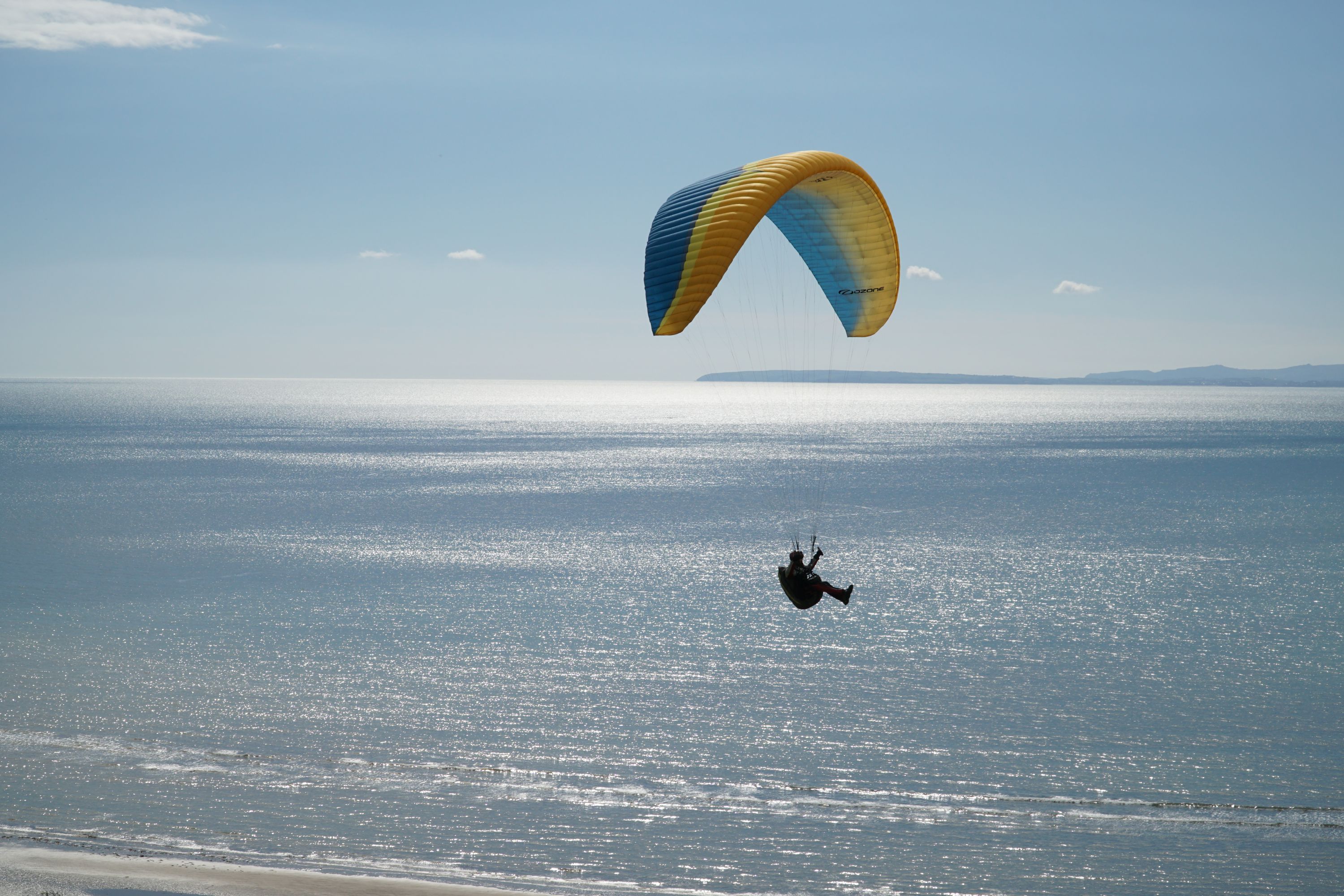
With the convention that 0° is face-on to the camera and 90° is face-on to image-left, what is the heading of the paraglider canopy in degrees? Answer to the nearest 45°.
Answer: approximately 315°
